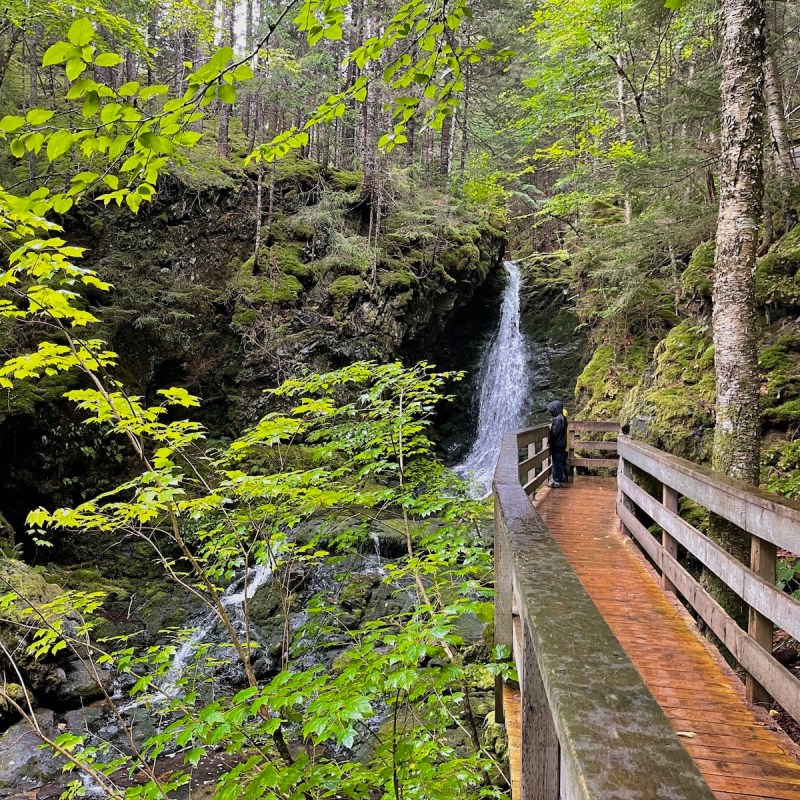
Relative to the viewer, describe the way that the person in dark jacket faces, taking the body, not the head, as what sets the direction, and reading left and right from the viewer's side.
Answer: facing to the left of the viewer

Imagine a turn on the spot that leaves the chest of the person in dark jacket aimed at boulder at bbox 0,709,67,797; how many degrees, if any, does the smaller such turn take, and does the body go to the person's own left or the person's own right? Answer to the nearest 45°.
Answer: approximately 45° to the person's own left
